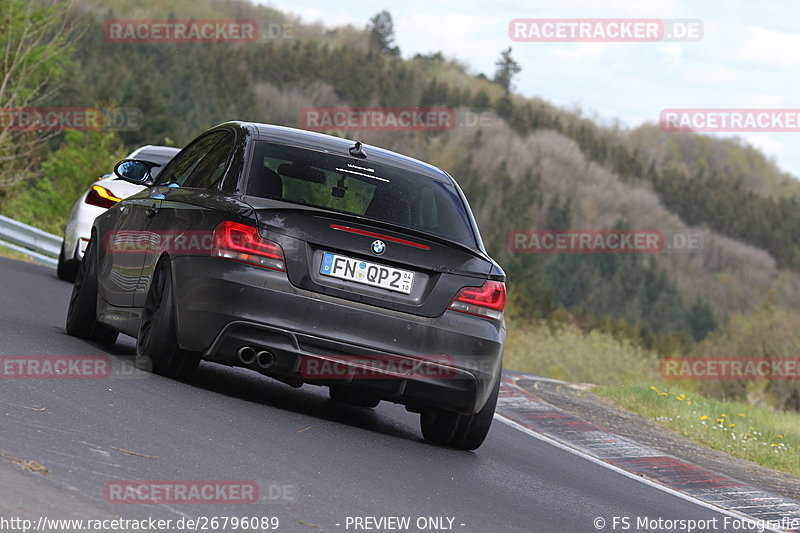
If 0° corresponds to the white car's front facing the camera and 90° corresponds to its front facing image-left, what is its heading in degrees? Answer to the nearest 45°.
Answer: approximately 180°

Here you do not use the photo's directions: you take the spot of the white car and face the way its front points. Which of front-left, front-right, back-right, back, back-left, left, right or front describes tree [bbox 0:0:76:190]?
front

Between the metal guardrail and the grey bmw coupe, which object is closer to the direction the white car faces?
the metal guardrail

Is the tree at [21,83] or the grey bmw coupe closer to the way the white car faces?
the tree

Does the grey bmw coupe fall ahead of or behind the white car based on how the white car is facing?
behind

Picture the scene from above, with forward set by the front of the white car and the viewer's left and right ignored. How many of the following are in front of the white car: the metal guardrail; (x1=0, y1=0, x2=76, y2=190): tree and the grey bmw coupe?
2

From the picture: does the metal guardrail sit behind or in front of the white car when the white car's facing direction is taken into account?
in front
